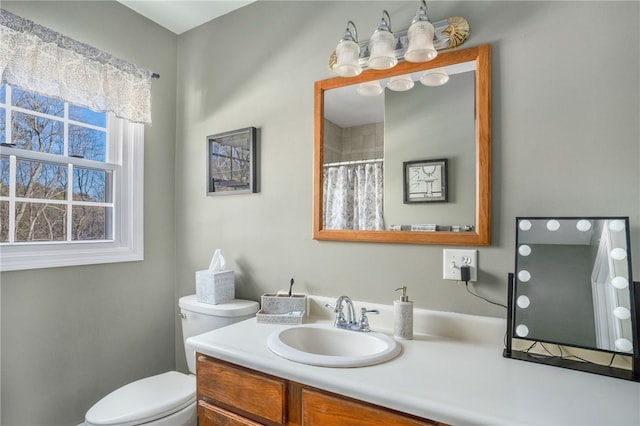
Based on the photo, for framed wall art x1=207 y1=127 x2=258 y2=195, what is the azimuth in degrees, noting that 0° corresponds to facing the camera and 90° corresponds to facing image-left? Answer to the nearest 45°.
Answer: approximately 45°

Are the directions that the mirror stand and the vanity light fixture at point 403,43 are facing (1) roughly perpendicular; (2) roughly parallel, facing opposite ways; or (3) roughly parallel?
roughly parallel

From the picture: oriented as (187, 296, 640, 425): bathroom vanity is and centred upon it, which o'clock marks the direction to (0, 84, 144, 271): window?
The window is roughly at 2 o'clock from the bathroom vanity.

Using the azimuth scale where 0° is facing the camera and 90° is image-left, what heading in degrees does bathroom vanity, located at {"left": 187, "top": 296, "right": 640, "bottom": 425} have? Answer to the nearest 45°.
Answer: approximately 45°

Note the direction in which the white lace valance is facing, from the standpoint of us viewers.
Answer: facing the viewer and to the right of the viewer

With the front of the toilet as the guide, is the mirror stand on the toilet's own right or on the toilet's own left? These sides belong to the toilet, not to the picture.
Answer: on the toilet's own left

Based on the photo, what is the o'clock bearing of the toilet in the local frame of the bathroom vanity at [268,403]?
The toilet is roughly at 3 o'clock from the bathroom vanity.

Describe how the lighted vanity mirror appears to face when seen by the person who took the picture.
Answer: facing the viewer and to the left of the viewer

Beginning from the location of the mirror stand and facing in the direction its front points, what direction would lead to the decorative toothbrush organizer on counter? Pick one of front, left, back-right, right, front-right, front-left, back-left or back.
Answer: front-right

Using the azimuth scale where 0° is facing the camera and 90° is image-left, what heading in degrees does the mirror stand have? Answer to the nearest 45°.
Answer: approximately 45°

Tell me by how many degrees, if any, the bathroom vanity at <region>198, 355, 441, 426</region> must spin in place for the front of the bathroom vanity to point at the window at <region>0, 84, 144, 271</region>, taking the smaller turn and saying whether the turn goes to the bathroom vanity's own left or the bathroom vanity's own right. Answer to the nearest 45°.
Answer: approximately 90° to the bathroom vanity's own right
